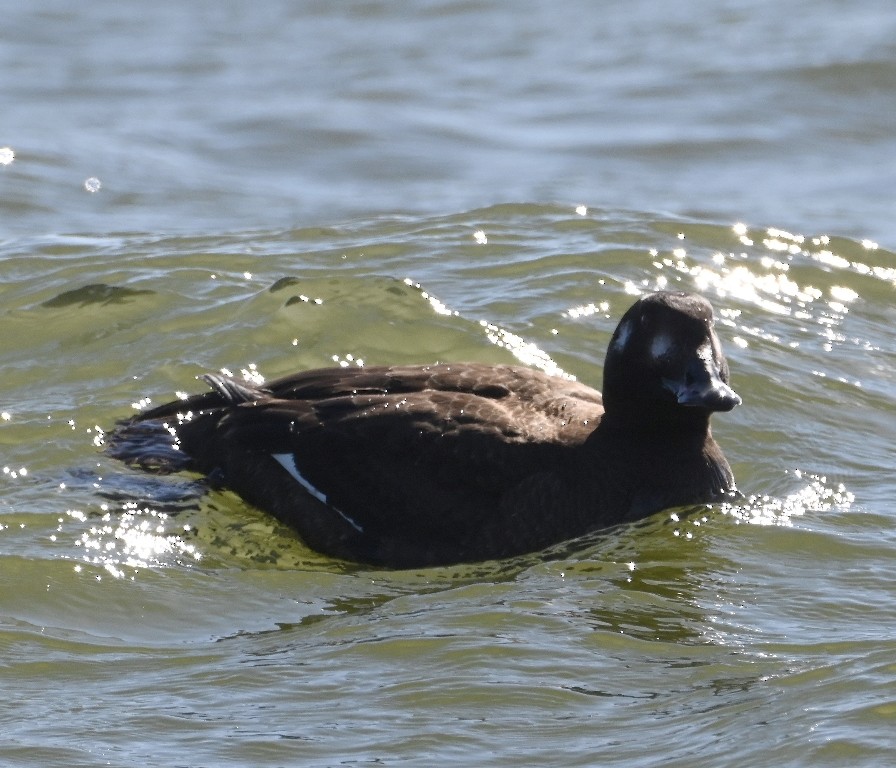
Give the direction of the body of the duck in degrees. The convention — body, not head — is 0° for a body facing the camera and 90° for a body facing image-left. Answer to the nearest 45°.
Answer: approximately 270°
